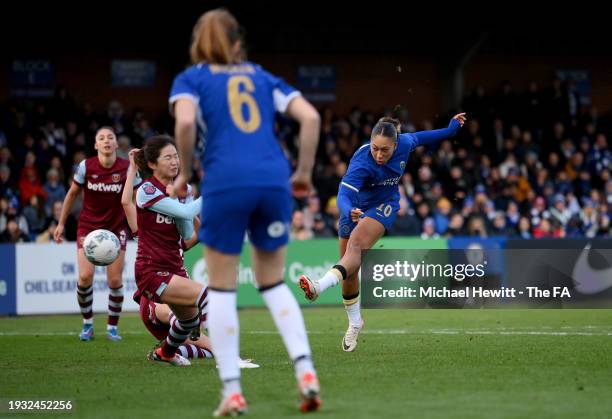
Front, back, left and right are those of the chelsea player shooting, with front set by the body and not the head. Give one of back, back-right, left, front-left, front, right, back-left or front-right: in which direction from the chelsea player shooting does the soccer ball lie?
front-right

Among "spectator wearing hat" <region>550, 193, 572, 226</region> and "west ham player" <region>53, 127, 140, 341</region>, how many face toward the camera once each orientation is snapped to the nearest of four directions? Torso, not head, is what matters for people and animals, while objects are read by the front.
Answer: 2

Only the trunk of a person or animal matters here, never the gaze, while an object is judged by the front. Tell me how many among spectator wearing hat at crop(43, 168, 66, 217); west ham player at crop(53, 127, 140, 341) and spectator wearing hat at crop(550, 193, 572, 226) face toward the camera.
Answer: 3

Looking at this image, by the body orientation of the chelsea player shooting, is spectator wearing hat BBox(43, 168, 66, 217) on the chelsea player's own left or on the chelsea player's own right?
on the chelsea player's own right

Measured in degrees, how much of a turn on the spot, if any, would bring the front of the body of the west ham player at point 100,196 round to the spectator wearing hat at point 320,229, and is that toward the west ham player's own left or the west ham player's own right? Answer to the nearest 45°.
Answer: approximately 135° to the west ham player's own left

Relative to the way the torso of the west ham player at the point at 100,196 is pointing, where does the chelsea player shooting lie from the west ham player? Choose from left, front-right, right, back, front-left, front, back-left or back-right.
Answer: front-left

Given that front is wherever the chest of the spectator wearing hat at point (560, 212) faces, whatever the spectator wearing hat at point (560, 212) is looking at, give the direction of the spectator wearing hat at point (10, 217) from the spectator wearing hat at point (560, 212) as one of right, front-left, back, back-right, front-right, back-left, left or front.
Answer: front-right

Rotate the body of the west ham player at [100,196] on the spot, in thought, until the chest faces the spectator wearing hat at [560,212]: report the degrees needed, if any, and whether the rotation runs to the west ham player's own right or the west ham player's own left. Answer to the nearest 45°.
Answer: approximately 135° to the west ham player's own left

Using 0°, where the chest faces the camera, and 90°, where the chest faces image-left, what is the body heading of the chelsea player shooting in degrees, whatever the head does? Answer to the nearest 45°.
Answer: approximately 45°

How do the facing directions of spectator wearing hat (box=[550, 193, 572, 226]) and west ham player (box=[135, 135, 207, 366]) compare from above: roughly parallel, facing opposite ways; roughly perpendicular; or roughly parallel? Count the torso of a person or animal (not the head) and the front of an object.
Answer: roughly perpendicular
